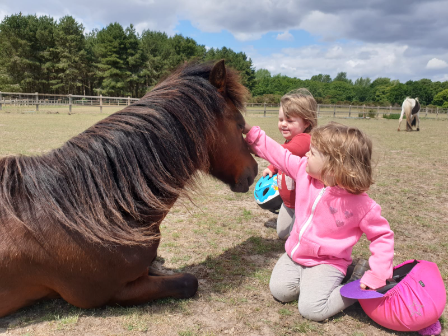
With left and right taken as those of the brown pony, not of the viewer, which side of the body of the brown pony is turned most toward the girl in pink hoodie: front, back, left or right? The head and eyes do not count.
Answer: front

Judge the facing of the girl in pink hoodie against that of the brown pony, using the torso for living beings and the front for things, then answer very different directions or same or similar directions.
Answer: very different directions

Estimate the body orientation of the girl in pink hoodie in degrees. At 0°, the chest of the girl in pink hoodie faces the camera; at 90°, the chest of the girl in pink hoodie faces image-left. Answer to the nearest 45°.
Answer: approximately 45°

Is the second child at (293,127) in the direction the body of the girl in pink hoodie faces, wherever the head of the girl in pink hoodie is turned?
no

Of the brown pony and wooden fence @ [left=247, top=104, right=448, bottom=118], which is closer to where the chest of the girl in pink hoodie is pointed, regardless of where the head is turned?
the brown pony

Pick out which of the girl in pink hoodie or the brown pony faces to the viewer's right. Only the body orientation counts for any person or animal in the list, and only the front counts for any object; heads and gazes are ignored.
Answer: the brown pony

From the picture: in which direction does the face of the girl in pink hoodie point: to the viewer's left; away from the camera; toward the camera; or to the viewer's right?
to the viewer's left

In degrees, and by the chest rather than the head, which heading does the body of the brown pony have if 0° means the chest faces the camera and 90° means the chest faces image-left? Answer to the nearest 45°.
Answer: approximately 270°

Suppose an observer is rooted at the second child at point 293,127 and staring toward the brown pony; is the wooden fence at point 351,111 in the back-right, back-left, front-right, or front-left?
back-right

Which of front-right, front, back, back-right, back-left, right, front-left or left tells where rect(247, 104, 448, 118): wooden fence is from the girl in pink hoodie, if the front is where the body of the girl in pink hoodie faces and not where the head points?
back-right

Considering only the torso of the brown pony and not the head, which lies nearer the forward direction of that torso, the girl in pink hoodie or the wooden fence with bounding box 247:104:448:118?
the girl in pink hoodie

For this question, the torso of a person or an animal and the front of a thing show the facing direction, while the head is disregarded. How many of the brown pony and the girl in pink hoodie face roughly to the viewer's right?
1

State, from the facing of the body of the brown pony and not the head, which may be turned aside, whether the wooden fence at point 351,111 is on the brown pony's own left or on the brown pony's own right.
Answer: on the brown pony's own left

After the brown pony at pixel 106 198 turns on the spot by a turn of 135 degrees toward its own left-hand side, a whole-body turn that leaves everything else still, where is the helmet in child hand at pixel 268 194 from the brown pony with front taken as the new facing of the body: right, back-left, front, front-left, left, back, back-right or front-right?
right

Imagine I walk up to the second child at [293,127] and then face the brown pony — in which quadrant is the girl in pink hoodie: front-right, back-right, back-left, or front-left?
front-left

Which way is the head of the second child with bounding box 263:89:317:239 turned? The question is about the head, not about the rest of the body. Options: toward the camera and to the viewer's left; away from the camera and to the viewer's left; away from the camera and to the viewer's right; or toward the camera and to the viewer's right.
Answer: toward the camera and to the viewer's left
